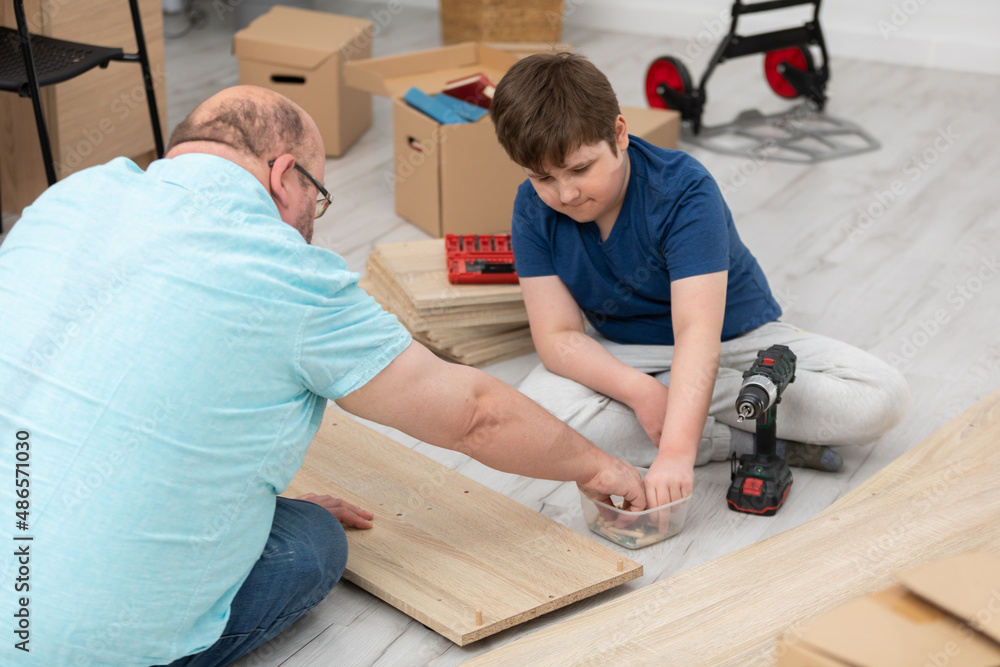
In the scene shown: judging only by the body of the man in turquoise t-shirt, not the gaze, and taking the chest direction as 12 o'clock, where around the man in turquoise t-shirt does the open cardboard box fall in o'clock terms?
The open cardboard box is roughly at 11 o'clock from the man in turquoise t-shirt.

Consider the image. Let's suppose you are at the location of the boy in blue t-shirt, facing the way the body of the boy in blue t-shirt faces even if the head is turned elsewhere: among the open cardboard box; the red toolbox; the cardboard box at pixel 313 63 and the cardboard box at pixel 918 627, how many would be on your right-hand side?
3

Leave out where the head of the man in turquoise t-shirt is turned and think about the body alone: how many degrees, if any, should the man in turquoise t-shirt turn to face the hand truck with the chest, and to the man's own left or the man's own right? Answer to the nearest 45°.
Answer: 0° — they already face it

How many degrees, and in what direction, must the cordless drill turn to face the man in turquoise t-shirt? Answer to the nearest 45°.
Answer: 0° — it already faces them

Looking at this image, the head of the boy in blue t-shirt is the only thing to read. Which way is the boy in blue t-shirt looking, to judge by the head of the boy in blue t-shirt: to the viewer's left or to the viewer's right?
to the viewer's left

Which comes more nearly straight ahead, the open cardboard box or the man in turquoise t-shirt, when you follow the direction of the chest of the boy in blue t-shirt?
the man in turquoise t-shirt

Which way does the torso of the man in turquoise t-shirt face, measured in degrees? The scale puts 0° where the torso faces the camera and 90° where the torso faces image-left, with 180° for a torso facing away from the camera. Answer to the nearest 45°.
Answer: approximately 225°

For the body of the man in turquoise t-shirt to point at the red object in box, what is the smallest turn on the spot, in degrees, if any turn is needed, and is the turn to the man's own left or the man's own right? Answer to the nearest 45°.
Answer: approximately 45° to the man's own left

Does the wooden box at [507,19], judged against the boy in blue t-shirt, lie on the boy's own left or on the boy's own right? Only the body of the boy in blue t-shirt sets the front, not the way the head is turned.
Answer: on the boy's own right

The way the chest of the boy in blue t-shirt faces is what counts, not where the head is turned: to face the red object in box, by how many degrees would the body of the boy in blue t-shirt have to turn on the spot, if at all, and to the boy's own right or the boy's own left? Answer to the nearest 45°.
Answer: approximately 90° to the boy's own right

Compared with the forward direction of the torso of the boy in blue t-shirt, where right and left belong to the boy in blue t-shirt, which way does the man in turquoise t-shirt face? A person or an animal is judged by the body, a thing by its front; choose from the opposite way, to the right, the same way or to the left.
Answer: the opposite way

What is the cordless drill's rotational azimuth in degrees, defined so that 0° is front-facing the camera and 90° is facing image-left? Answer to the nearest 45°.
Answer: approximately 45°

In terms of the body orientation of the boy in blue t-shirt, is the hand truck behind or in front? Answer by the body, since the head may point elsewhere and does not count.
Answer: behind

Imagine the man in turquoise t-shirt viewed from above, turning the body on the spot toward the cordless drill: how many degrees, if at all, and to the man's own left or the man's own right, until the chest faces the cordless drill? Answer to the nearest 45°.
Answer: approximately 45° to the man's own right
